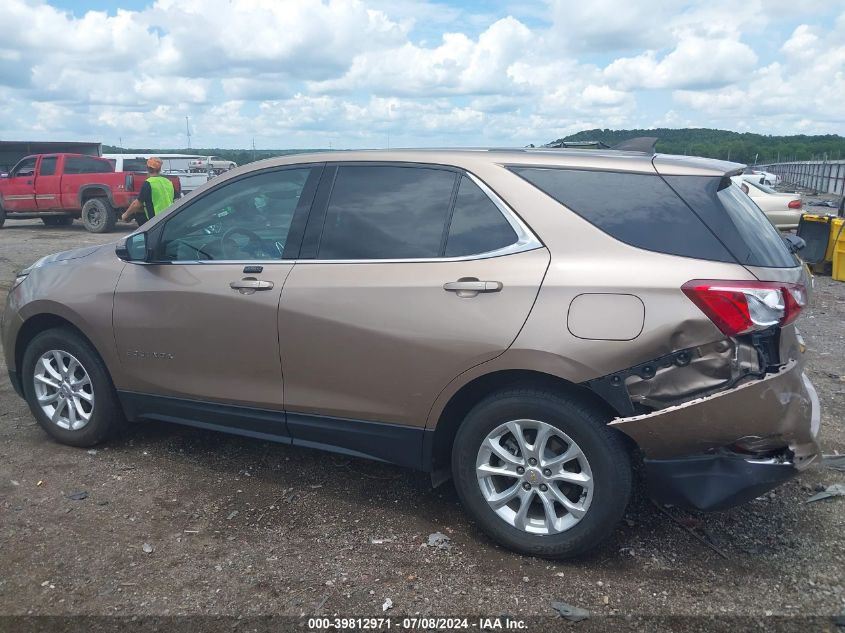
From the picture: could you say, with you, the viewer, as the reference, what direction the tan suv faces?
facing away from the viewer and to the left of the viewer

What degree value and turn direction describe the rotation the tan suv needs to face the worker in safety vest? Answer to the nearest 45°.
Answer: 0° — it already faces them

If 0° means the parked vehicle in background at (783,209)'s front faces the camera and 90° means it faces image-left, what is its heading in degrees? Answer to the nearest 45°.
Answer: approximately 90°

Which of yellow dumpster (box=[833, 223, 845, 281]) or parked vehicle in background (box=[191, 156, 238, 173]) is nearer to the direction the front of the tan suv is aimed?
the parked vehicle in background

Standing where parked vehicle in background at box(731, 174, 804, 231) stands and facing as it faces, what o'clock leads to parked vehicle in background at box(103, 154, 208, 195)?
parked vehicle in background at box(103, 154, 208, 195) is roughly at 12 o'clock from parked vehicle in background at box(731, 174, 804, 231).

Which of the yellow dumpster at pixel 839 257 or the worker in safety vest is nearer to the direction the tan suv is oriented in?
the worker in safety vest
